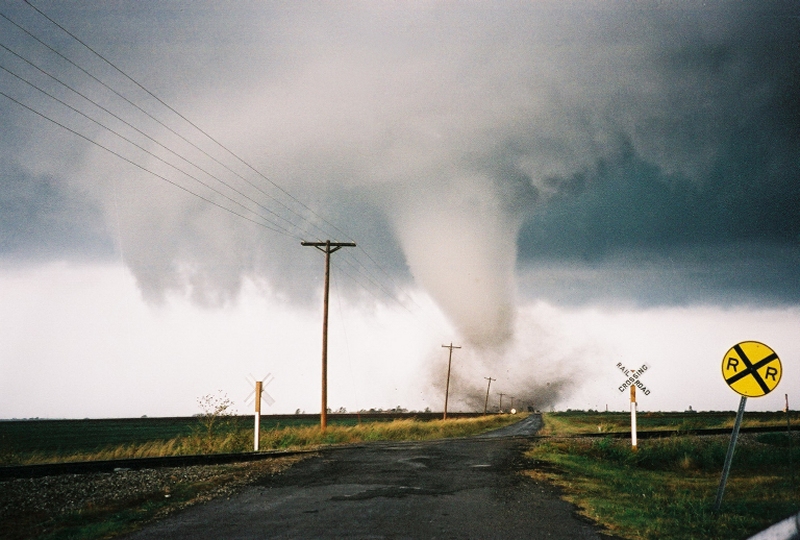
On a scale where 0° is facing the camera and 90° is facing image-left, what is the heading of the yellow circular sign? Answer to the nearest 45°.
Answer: approximately 0°
